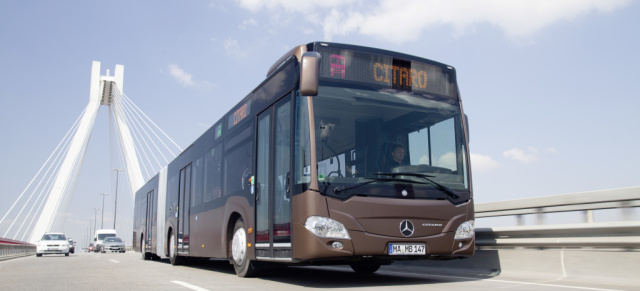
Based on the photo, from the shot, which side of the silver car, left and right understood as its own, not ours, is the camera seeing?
front

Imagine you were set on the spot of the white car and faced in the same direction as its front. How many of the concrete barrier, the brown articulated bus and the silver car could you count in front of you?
2

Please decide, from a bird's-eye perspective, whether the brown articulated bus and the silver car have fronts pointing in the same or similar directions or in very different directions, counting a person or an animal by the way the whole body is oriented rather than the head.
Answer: same or similar directions

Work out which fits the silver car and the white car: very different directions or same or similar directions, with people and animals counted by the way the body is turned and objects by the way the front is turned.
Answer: same or similar directions

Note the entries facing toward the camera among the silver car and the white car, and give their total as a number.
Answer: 2

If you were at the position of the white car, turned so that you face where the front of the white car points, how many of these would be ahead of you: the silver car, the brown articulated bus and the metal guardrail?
2

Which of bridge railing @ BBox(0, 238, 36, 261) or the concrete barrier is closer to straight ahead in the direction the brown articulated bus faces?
the concrete barrier

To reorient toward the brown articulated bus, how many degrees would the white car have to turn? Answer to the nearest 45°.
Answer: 0° — it already faces it

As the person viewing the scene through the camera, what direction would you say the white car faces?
facing the viewer

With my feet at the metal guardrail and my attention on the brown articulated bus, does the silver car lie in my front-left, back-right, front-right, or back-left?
front-right

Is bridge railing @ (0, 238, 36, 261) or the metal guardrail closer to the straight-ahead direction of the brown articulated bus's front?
the metal guardrail

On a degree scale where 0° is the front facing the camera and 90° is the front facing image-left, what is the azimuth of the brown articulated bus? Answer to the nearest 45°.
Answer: approximately 315°
